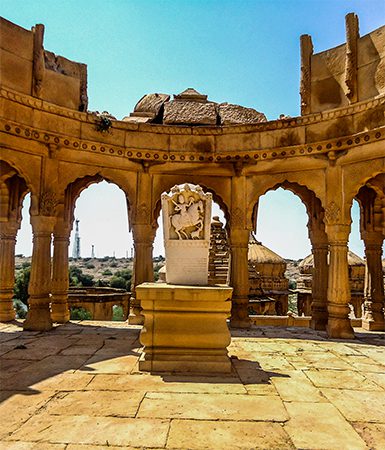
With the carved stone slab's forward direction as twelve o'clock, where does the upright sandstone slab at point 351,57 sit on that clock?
The upright sandstone slab is roughly at 8 o'clock from the carved stone slab.

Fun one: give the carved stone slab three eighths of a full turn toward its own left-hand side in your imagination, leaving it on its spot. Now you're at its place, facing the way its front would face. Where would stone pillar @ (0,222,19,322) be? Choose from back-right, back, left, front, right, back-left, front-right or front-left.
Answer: left

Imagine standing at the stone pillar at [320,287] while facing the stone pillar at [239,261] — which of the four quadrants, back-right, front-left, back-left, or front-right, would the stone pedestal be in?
front-left

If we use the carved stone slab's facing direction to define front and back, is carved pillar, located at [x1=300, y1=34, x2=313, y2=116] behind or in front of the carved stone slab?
behind

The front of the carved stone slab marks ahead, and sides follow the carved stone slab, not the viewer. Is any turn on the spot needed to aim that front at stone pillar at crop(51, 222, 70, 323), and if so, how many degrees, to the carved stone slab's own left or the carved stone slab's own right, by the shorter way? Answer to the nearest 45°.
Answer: approximately 135° to the carved stone slab's own right

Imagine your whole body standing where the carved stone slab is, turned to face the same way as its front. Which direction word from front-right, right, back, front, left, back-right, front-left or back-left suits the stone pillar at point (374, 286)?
back-left

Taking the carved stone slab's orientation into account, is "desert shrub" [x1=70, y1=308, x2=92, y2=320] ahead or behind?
behind

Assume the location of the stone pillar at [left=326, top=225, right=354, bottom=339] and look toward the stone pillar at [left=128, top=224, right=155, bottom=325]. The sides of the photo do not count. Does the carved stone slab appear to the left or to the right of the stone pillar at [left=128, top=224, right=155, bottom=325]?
left

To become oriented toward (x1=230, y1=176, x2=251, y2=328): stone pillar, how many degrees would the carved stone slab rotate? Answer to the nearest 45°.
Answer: approximately 180°

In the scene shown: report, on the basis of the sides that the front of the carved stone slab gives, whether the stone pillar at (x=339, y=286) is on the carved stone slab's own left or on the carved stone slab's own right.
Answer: on the carved stone slab's own left

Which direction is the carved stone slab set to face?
toward the camera

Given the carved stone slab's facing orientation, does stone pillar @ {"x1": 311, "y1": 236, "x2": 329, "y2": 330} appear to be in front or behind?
behind
